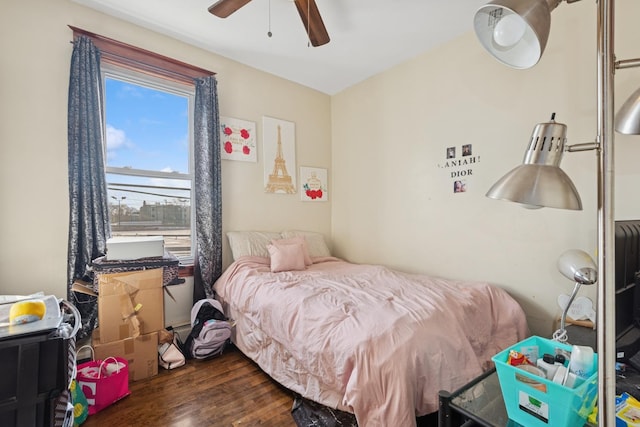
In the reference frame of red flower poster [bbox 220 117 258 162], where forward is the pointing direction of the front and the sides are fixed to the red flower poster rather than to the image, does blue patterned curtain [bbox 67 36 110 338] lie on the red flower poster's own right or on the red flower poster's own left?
on the red flower poster's own right

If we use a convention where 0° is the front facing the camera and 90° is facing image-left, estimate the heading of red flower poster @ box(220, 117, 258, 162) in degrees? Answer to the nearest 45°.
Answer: approximately 315°

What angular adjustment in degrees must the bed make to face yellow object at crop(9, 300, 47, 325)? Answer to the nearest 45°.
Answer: approximately 90° to its right

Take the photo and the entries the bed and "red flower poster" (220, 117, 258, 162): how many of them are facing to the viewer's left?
0

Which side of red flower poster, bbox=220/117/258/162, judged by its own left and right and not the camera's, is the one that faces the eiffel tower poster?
left

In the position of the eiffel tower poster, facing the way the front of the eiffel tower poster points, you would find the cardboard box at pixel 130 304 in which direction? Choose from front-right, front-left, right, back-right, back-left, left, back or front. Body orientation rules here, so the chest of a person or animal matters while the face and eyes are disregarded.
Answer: right

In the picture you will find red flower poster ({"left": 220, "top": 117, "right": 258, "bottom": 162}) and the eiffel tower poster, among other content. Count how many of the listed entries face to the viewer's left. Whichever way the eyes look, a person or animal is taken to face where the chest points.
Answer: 0

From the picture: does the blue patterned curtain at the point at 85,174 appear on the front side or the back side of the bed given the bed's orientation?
on the back side

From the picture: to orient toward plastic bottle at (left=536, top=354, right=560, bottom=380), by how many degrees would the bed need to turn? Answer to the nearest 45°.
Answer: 0° — it already faces it

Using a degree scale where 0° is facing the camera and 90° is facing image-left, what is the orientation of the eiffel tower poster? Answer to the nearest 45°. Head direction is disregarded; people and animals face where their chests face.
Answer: approximately 315°

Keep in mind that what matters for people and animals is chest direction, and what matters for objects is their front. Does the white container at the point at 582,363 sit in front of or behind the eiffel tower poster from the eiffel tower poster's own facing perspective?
in front

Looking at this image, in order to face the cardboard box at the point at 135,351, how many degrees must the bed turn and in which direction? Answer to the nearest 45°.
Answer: approximately 135° to its right
